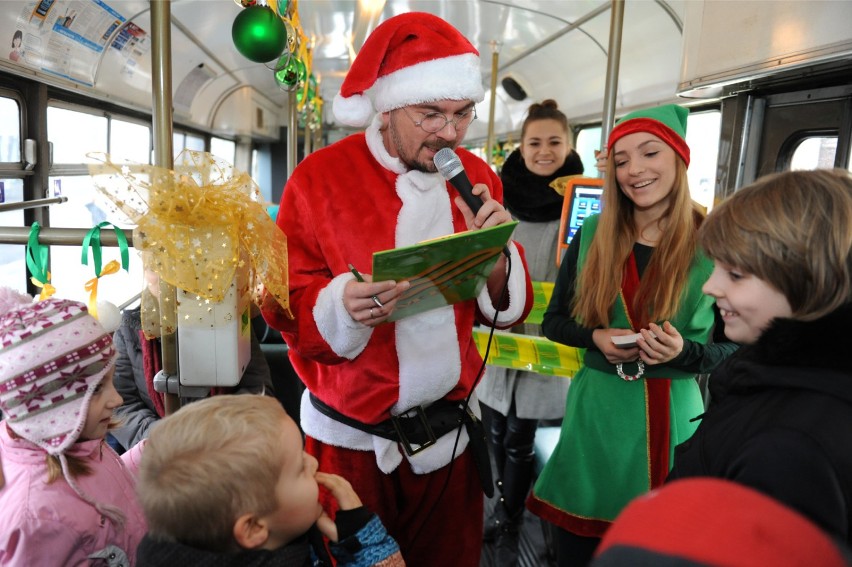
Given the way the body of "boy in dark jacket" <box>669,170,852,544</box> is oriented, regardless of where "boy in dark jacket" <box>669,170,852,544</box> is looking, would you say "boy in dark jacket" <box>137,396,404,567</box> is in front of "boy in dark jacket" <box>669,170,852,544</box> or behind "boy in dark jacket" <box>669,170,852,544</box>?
in front

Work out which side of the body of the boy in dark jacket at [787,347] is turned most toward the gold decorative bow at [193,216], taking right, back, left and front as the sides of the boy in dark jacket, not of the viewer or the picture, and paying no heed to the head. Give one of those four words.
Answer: front

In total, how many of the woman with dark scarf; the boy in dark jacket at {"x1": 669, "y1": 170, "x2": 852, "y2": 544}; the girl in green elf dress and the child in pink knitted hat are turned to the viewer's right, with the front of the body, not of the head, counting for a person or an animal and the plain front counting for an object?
1

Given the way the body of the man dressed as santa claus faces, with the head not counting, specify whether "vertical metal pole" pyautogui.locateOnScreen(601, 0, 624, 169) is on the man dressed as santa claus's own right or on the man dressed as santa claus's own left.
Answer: on the man dressed as santa claus's own left

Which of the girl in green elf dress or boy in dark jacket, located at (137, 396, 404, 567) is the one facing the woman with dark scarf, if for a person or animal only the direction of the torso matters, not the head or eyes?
the boy in dark jacket

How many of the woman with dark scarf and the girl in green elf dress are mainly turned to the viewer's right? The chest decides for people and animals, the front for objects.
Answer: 0

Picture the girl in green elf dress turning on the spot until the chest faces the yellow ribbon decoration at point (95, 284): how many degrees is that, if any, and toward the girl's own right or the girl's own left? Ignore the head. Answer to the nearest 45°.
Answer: approximately 45° to the girl's own right

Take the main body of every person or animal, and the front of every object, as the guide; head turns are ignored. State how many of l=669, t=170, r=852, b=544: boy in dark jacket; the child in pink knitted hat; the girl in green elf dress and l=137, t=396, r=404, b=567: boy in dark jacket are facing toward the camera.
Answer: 1

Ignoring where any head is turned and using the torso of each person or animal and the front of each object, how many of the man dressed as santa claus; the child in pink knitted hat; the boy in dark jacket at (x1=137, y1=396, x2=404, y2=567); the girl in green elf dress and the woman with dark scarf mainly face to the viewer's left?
0

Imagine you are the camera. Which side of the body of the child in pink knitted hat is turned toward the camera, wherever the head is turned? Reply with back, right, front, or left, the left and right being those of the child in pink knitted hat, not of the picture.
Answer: right

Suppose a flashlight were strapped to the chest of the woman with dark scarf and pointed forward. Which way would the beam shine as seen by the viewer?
toward the camera

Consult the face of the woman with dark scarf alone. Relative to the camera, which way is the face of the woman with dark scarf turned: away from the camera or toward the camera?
toward the camera

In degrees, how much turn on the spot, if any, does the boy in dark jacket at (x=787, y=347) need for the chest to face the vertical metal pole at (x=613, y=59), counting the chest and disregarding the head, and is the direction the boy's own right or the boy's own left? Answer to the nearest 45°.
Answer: approximately 45° to the boy's own right

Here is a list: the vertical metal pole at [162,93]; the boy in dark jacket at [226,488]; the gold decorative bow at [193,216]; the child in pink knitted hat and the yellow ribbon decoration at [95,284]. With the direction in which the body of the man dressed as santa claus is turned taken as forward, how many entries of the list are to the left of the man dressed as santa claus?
0

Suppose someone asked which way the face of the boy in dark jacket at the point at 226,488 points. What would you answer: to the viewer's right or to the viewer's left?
to the viewer's right

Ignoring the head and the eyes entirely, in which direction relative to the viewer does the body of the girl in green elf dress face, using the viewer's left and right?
facing the viewer

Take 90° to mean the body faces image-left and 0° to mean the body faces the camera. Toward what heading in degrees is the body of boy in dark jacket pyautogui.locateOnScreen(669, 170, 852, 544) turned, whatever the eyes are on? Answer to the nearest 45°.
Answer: approximately 90°

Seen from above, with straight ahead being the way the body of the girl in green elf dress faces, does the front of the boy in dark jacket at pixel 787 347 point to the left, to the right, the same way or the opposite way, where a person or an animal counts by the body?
to the right
